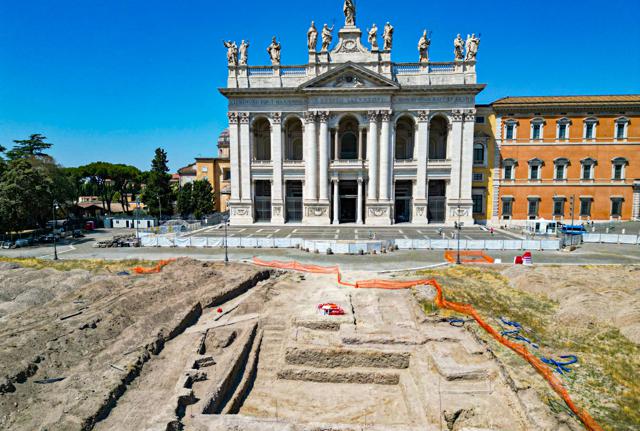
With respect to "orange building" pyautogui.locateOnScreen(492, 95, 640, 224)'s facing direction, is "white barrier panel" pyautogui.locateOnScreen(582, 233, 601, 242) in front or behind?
in front

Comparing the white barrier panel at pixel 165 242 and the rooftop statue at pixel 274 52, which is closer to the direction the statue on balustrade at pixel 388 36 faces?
the white barrier panel

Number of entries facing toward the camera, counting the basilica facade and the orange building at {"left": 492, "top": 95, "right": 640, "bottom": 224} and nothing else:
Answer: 2

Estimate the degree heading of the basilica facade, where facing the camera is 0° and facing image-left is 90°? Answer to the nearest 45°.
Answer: approximately 0°

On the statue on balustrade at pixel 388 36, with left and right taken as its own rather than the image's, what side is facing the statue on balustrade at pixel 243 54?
right

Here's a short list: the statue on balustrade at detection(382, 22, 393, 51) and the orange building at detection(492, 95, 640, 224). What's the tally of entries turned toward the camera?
2

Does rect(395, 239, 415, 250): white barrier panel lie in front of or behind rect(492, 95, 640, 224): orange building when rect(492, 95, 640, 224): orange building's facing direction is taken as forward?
in front
